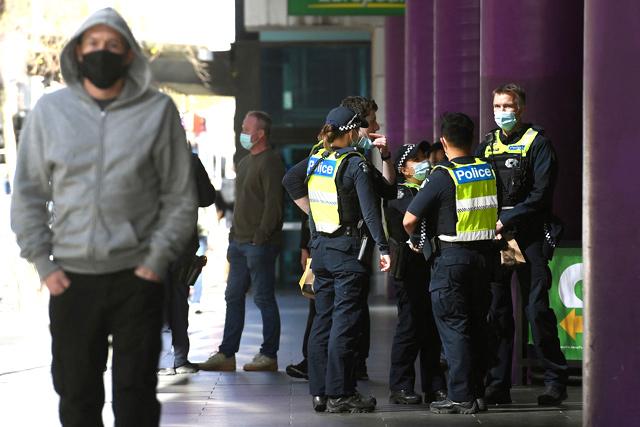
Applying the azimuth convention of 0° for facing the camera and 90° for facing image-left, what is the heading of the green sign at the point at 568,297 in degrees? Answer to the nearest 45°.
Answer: approximately 0°

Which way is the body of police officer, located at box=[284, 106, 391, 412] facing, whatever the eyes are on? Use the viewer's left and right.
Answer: facing away from the viewer and to the right of the viewer

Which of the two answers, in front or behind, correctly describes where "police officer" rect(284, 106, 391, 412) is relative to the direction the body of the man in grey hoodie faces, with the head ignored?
behind

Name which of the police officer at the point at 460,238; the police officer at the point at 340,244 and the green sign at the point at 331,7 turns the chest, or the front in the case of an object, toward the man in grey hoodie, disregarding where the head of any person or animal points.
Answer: the green sign

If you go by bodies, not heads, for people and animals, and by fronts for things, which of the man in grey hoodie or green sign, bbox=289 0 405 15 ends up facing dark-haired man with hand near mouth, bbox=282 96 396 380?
the green sign

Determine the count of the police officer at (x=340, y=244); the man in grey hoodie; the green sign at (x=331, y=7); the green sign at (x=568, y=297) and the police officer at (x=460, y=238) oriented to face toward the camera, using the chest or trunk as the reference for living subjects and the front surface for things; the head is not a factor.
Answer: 3

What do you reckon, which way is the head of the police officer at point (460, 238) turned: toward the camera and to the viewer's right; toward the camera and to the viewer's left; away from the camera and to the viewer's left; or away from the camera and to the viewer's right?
away from the camera and to the viewer's left
